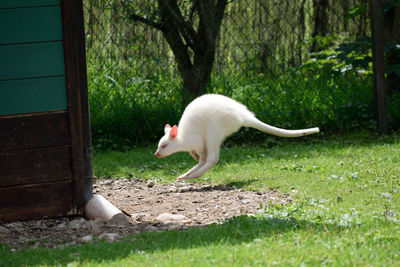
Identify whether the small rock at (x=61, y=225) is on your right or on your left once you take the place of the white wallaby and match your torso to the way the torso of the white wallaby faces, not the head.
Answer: on your left

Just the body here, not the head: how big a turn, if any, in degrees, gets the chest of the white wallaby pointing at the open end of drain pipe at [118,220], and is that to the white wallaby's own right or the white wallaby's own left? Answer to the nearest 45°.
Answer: approximately 90° to the white wallaby's own left

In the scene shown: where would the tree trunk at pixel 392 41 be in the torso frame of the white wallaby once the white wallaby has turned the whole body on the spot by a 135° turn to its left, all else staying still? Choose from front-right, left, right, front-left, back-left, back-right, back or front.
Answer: left

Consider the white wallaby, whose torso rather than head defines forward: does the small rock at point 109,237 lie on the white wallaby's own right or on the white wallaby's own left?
on the white wallaby's own left

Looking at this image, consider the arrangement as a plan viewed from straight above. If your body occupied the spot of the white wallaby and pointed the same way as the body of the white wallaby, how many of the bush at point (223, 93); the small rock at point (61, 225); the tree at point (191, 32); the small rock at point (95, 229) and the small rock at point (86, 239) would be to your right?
2

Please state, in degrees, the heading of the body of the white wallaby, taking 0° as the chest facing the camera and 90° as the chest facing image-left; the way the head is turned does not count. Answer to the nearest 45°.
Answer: approximately 90°

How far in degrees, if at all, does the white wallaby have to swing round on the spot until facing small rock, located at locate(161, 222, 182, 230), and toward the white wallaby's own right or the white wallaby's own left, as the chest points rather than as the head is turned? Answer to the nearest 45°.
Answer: approximately 90° to the white wallaby's own left

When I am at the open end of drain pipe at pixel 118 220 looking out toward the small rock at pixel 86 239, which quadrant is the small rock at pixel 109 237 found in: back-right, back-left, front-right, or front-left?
front-left

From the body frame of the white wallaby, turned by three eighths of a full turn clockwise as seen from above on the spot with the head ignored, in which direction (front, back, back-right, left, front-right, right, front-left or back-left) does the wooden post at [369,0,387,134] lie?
front

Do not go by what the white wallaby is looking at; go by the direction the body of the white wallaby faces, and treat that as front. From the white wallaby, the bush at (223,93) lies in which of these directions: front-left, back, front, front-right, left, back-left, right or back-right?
right

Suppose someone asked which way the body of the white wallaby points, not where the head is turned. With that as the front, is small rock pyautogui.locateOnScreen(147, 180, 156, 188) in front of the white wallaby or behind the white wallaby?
in front

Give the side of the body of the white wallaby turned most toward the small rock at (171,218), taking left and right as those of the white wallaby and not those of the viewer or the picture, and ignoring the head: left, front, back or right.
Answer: left

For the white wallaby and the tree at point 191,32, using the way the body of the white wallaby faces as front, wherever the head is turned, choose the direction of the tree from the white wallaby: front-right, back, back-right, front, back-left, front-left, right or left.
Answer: right

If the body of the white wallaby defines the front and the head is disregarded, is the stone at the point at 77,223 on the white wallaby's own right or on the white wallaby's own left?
on the white wallaby's own left

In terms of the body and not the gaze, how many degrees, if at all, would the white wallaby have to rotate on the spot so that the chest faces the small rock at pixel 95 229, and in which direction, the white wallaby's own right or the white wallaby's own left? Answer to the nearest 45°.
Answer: approximately 90° to the white wallaby's own left

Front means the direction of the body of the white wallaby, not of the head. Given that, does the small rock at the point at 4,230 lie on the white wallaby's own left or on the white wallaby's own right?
on the white wallaby's own left
